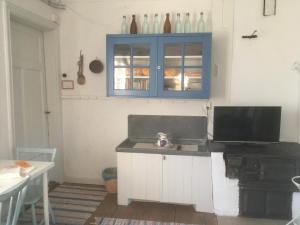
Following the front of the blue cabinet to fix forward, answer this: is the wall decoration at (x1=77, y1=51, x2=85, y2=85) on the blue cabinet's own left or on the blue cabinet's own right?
on the blue cabinet's own right

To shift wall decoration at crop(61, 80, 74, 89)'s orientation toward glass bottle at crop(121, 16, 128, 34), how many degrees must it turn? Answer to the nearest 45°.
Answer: approximately 45° to its left

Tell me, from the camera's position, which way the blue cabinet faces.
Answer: facing the viewer

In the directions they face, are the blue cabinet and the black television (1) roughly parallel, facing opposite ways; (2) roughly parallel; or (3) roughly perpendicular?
roughly parallel

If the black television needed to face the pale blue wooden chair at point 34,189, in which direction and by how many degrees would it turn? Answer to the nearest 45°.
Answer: approximately 45° to its right

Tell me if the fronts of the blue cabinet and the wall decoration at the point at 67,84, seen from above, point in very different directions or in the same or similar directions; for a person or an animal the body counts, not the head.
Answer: same or similar directions

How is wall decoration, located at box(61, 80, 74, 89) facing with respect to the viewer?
toward the camera

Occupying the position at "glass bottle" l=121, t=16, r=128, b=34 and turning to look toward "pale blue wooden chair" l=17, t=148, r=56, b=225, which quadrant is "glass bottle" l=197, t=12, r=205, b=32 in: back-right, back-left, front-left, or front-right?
back-left

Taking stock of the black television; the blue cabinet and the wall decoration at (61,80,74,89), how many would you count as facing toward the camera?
3

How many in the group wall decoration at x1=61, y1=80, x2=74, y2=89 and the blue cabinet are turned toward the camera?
2

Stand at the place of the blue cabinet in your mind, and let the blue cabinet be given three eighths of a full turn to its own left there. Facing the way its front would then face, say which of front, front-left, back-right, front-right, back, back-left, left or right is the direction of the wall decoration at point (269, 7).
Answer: front-right

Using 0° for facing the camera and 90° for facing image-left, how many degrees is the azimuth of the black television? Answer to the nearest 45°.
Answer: approximately 0°

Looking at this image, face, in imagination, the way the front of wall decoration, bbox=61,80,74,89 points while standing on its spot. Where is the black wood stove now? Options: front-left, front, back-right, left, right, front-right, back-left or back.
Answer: front-left
